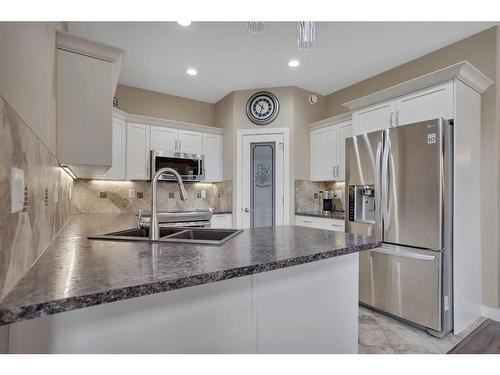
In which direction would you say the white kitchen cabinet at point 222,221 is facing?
toward the camera

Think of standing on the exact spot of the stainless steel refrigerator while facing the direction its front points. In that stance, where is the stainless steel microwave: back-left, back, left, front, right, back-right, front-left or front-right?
front-right

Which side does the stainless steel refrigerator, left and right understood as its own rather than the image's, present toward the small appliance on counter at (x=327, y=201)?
right

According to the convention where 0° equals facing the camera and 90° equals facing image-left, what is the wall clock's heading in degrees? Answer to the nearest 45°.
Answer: approximately 0°

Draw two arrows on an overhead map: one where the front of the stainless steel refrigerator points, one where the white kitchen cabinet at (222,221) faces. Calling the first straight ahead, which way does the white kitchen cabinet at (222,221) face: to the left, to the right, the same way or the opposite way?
to the left

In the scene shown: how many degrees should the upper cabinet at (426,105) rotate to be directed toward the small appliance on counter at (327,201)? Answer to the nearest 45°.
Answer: approximately 90° to its right

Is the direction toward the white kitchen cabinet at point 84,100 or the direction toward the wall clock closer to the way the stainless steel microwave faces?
the white kitchen cabinet

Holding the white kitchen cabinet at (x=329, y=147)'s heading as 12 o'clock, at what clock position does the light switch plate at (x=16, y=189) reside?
The light switch plate is roughly at 11 o'clock from the white kitchen cabinet.

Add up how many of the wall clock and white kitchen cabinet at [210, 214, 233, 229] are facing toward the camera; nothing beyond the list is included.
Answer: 2

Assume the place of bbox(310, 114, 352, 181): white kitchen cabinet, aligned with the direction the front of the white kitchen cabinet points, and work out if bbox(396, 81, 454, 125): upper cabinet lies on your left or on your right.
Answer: on your left

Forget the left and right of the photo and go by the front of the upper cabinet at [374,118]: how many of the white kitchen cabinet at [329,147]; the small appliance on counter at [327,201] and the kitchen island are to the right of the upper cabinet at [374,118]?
2

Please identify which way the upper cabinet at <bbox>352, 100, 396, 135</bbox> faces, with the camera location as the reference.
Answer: facing the viewer and to the left of the viewer

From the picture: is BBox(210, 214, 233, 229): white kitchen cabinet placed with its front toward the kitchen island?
yes

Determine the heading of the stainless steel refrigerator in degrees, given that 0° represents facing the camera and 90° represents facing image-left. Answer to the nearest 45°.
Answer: approximately 45°

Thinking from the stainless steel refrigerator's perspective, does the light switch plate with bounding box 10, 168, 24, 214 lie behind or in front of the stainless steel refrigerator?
in front
